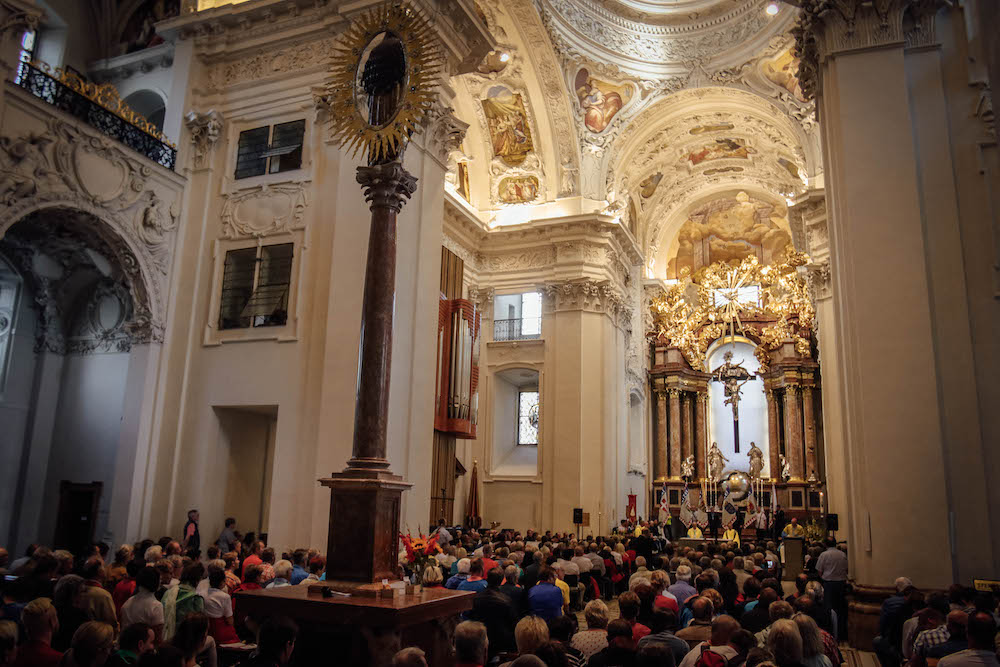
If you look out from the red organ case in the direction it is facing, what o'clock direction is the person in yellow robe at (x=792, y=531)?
The person in yellow robe is roughly at 10 o'clock from the red organ case.

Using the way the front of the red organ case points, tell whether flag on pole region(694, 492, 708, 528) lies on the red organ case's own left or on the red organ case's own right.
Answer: on the red organ case's own left

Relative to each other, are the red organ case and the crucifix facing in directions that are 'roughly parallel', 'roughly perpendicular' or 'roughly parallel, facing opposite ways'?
roughly perpendicular

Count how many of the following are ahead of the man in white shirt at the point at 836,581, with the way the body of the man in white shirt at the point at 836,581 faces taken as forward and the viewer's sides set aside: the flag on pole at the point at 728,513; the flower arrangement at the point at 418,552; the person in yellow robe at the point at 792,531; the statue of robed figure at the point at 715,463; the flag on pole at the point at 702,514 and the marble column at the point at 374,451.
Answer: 4

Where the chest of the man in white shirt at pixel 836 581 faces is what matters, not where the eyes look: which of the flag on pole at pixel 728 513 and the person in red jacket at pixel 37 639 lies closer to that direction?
the flag on pole

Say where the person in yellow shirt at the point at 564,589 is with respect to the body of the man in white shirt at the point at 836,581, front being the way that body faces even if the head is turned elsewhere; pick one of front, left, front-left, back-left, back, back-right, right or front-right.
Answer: back-left

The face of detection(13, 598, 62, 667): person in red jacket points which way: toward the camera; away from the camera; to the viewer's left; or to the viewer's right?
away from the camera

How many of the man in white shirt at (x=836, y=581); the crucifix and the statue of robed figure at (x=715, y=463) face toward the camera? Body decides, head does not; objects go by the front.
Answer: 2

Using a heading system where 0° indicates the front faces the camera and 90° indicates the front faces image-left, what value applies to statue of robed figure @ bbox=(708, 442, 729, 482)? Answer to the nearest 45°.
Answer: approximately 0°

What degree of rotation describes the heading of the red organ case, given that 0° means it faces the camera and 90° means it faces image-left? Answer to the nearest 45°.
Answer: approximately 315°

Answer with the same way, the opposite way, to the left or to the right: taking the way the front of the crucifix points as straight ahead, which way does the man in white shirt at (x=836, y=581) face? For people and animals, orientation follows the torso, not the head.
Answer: the opposite way

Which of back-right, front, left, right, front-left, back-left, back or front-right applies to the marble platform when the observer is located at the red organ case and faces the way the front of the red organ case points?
front-right

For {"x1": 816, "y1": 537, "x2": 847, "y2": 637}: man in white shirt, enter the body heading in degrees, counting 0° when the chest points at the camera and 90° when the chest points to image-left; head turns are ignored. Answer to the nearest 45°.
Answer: approximately 180°
